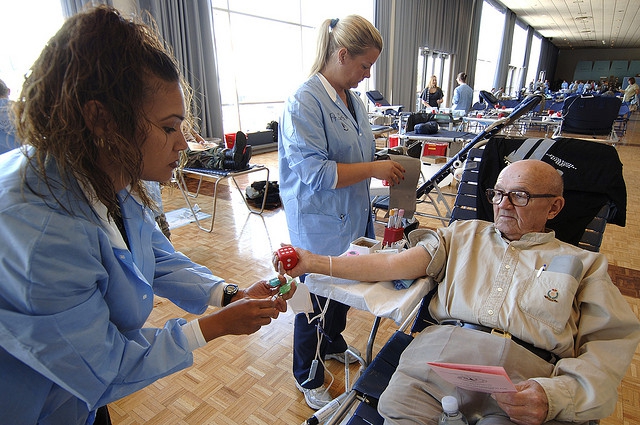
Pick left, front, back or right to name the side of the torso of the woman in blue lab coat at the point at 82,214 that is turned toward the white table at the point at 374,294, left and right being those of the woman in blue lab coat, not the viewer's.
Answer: front

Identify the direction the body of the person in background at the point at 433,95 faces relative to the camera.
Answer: toward the camera

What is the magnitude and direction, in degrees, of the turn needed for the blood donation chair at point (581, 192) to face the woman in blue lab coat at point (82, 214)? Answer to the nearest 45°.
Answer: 0° — it already faces them

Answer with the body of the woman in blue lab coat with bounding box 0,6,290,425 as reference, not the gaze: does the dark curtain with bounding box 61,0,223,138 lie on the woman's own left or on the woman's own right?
on the woman's own left

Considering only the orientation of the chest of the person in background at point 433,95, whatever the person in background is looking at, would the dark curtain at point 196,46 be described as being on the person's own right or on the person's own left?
on the person's own right

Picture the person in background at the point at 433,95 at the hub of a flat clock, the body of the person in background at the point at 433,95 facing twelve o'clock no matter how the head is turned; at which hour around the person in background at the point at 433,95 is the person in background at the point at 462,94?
the person in background at the point at 462,94 is roughly at 10 o'clock from the person in background at the point at 433,95.

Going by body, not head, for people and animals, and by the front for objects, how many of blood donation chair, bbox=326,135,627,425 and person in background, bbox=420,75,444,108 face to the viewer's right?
0

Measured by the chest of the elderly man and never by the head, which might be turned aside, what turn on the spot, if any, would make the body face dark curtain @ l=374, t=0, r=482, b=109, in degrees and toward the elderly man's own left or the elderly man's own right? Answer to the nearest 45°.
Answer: approximately 135° to the elderly man's own right

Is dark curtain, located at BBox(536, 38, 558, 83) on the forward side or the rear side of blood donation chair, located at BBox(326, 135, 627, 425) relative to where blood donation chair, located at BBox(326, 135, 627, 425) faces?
on the rear side

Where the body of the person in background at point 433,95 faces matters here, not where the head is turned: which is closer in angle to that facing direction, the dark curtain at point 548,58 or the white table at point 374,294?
the white table

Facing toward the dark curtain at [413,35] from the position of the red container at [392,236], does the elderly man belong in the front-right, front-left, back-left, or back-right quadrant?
back-right

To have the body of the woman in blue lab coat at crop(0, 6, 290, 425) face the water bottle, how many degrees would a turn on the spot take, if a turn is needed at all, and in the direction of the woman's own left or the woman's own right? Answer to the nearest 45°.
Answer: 0° — they already face it

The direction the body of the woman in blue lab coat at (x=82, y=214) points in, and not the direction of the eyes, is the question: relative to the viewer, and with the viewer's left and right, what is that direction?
facing to the right of the viewer

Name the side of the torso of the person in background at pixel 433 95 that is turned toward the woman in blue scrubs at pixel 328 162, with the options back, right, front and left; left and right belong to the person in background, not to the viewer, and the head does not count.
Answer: front

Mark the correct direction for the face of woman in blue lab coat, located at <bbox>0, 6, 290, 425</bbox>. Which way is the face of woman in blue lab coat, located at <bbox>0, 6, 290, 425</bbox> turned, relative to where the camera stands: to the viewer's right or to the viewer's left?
to the viewer's right

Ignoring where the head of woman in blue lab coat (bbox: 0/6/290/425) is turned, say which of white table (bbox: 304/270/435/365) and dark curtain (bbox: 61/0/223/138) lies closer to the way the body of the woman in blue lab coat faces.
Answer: the white table

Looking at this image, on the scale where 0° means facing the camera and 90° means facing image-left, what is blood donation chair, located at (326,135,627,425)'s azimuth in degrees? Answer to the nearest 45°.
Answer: approximately 45°

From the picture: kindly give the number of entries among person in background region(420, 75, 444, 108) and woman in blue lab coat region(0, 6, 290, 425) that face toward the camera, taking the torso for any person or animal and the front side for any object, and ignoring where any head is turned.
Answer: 1

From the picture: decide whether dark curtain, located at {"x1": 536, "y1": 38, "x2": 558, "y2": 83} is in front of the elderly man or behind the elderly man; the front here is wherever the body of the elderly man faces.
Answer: behind
